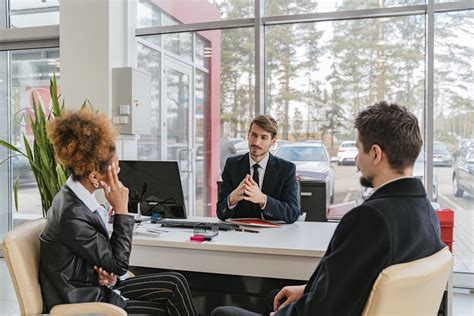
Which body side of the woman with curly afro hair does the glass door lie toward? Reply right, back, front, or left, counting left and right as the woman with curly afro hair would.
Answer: left

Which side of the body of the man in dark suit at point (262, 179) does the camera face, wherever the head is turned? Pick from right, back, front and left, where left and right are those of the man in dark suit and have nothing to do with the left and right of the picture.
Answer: front

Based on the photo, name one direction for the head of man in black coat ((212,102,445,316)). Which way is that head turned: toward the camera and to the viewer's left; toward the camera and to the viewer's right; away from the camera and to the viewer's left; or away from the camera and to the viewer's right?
away from the camera and to the viewer's left

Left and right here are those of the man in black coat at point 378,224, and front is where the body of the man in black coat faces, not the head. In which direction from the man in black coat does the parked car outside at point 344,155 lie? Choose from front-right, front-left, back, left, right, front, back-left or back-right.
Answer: front-right

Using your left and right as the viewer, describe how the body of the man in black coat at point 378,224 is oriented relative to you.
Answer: facing away from the viewer and to the left of the viewer

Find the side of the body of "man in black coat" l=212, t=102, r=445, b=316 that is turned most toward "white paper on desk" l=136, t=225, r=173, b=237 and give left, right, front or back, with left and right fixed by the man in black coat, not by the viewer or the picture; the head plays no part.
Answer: front

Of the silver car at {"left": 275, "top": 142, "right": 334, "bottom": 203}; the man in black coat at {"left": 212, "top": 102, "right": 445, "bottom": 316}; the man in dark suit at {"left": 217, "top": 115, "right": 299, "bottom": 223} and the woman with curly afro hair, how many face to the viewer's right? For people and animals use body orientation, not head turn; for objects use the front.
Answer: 1

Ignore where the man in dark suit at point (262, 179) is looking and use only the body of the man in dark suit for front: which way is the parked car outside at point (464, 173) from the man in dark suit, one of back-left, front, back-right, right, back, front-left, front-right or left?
back-left

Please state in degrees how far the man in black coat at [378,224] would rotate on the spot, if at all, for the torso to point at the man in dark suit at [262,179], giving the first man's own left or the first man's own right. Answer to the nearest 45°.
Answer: approximately 45° to the first man's own right

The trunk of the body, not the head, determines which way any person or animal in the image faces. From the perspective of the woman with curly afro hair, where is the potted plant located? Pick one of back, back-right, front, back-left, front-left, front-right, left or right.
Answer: left

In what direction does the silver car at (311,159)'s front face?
toward the camera

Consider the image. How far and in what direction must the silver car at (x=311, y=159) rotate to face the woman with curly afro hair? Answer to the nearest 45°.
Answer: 0° — it already faces them

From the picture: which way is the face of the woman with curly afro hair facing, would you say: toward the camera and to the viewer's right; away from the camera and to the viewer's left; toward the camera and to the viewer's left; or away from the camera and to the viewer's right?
away from the camera and to the viewer's right

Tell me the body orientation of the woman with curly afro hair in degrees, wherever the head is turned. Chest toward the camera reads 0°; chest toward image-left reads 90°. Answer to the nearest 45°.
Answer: approximately 270°
